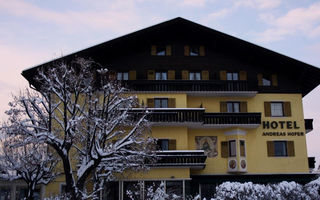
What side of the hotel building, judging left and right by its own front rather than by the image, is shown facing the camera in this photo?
front

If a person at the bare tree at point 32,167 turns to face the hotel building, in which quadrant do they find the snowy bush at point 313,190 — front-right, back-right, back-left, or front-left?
front-right

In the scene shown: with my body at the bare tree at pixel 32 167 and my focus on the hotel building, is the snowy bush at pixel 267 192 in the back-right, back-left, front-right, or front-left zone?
front-right

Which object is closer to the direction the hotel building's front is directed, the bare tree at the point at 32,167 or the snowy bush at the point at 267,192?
the snowy bush

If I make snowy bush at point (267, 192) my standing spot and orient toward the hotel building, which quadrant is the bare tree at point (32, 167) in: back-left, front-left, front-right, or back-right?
front-left

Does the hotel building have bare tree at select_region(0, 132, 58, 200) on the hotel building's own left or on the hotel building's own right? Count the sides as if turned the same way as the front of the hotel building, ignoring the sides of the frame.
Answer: on the hotel building's own right

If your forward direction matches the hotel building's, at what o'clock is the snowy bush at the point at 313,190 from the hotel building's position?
The snowy bush is roughly at 11 o'clock from the hotel building.

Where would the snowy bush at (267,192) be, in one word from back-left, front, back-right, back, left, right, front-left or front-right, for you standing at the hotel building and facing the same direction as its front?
front

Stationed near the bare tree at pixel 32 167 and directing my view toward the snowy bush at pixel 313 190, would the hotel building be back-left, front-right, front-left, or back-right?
front-left
